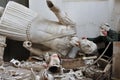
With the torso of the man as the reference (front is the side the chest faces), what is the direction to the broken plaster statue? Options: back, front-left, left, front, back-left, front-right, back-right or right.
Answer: front-right

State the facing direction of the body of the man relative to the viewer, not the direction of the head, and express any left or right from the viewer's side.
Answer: facing the viewer and to the left of the viewer

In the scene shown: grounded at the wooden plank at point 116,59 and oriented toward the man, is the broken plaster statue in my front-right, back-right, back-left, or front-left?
front-left

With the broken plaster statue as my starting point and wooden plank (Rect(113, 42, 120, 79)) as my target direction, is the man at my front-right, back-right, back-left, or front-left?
front-left

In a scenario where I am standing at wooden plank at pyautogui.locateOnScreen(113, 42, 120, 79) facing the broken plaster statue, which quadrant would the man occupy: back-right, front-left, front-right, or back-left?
front-right

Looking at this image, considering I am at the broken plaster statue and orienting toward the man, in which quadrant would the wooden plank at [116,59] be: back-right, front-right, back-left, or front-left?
front-right
